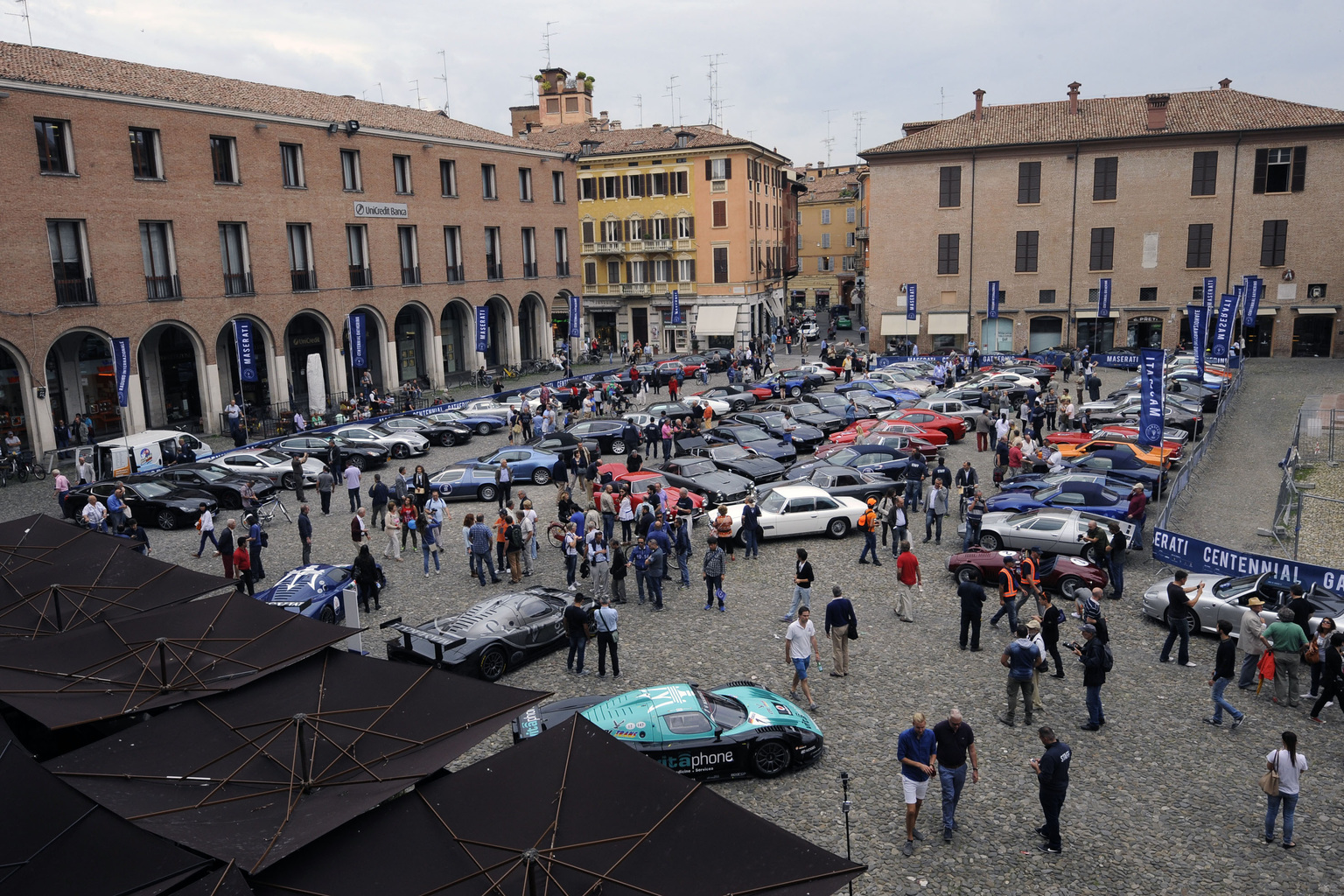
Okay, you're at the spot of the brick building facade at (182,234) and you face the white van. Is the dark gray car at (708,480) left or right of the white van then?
left

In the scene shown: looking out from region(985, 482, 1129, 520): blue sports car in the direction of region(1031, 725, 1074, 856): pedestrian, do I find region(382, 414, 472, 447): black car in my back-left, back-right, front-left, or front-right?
back-right

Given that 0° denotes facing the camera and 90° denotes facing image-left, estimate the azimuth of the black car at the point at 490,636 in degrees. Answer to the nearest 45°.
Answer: approximately 225°

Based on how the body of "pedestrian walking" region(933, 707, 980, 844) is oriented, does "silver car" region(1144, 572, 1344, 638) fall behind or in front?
behind

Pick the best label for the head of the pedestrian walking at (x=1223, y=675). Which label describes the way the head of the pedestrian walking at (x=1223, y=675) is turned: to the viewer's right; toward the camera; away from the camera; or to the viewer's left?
to the viewer's left

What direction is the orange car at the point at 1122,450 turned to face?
to the viewer's left
